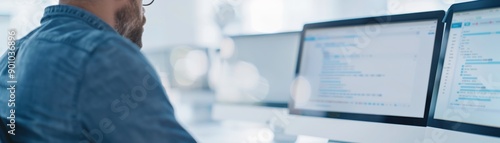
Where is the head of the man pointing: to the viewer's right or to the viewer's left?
to the viewer's right

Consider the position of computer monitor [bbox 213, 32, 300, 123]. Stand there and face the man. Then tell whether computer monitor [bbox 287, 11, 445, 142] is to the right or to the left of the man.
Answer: left

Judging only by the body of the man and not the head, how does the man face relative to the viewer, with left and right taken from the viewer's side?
facing away from the viewer and to the right of the viewer

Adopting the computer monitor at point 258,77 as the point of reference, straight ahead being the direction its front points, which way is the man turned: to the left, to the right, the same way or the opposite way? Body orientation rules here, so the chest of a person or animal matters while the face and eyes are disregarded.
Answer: the opposite way

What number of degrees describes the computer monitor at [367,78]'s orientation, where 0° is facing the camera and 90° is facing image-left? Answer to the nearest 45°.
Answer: approximately 45°

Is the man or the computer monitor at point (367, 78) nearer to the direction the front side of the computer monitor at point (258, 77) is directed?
the man

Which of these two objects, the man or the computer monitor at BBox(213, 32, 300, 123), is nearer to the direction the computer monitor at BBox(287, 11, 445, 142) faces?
the man

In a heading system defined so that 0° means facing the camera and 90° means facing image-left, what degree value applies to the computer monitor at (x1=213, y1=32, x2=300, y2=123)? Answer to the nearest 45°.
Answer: approximately 45°

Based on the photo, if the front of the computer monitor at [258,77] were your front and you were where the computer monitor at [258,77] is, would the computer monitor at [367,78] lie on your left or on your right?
on your left

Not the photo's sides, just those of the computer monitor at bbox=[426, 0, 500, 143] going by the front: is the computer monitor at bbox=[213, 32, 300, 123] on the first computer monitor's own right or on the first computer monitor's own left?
on the first computer monitor's own right
